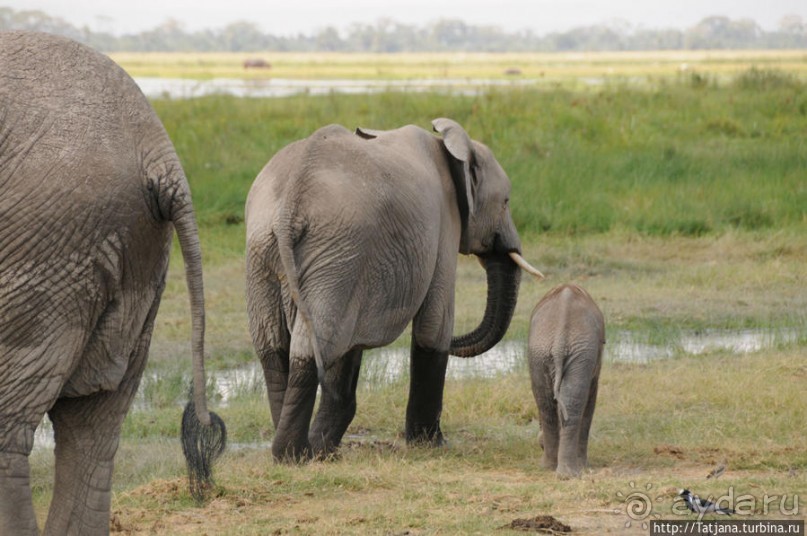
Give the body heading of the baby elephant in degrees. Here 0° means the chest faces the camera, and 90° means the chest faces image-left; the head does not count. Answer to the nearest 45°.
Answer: approximately 180°

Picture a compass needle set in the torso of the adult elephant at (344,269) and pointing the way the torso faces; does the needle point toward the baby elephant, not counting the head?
no

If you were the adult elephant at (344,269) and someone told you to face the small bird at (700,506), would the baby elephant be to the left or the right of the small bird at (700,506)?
left

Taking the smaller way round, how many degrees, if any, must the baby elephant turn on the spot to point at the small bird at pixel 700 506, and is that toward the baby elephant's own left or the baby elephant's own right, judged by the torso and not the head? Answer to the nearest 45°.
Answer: approximately 135° to the baby elephant's own right

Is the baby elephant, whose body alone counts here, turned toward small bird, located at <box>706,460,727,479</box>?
no

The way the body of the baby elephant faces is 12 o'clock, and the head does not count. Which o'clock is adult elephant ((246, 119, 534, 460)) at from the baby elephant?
The adult elephant is roughly at 9 o'clock from the baby elephant.

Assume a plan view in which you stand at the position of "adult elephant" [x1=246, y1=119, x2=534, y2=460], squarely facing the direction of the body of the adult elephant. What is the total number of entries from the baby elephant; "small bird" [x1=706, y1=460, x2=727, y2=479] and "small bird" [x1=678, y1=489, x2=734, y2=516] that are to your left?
0

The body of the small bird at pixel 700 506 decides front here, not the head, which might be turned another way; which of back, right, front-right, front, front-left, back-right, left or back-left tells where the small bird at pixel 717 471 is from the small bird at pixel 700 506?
right

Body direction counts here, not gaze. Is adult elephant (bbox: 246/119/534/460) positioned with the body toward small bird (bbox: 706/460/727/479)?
no

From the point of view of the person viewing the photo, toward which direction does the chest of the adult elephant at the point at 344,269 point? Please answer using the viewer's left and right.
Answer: facing away from the viewer and to the right of the viewer

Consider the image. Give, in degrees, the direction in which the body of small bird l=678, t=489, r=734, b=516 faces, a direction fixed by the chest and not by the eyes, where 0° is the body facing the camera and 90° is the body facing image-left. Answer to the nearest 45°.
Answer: approximately 90°

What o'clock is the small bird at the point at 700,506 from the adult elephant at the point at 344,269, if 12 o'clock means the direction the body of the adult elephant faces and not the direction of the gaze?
The small bird is roughly at 3 o'clock from the adult elephant.
